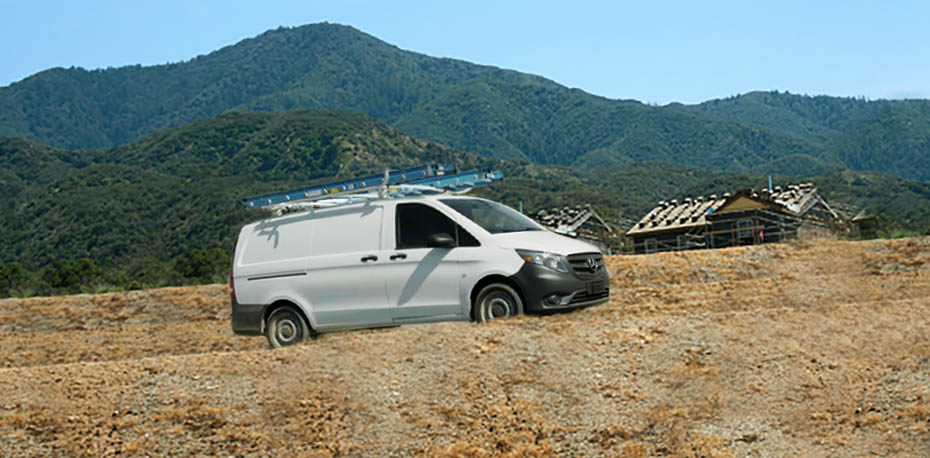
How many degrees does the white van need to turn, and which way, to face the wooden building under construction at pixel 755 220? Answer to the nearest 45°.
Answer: approximately 90° to its left

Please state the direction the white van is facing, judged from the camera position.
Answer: facing the viewer and to the right of the viewer
